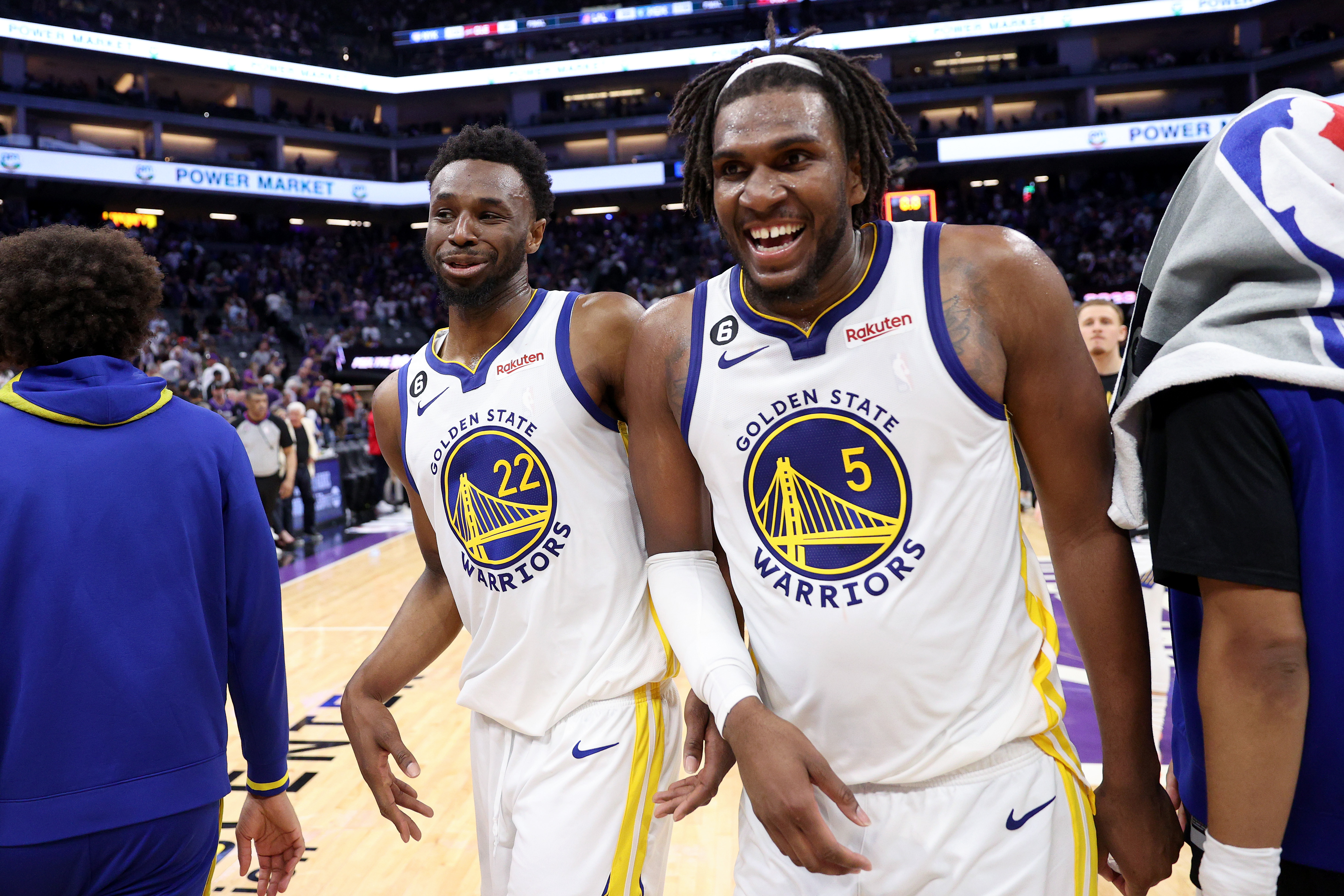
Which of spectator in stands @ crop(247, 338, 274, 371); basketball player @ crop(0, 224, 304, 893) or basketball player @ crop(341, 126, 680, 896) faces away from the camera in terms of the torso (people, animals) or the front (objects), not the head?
basketball player @ crop(0, 224, 304, 893)

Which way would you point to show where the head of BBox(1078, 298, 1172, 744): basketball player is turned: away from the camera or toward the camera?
toward the camera

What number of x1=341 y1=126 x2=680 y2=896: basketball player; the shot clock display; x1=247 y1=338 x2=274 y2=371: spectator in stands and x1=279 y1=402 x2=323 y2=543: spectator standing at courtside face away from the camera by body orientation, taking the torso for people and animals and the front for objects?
0

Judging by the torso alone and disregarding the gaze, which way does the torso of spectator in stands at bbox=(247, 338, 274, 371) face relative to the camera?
toward the camera

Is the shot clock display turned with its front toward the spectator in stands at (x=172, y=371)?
no

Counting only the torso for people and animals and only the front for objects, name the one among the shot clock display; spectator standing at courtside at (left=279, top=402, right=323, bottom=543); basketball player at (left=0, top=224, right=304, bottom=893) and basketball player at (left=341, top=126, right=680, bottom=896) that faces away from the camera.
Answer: basketball player at (left=0, top=224, right=304, bottom=893)

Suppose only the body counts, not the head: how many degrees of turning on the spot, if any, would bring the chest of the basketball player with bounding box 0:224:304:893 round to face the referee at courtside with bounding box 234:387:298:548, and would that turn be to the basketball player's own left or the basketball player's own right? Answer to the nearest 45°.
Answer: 0° — they already face them

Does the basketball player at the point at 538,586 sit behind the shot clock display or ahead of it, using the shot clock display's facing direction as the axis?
ahead

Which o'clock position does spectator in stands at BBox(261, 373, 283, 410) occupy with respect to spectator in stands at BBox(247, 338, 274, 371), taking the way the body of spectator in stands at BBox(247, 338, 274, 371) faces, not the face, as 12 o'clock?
spectator in stands at BBox(261, 373, 283, 410) is roughly at 12 o'clock from spectator in stands at BBox(247, 338, 274, 371).

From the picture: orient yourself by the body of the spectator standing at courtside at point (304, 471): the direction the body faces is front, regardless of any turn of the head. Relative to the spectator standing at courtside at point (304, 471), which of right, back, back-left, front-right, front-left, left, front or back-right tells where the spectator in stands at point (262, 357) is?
back-right

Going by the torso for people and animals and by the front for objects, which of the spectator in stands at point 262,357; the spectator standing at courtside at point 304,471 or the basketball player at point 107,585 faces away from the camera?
the basketball player

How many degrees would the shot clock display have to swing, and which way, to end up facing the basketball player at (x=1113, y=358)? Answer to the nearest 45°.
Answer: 0° — it already faces them

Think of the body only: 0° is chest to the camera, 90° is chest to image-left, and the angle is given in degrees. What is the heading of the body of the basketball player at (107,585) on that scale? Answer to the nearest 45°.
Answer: approximately 180°

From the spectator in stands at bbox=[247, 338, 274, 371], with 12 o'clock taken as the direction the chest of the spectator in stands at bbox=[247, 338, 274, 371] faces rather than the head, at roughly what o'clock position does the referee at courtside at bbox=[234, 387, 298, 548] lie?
the referee at courtside at bbox=[234, 387, 298, 548] is roughly at 12 o'clock from the spectator in stands at bbox=[247, 338, 274, 371].

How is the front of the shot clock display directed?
toward the camera

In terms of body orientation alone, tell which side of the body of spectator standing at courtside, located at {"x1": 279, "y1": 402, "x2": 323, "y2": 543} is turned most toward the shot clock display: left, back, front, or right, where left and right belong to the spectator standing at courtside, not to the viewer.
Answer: left

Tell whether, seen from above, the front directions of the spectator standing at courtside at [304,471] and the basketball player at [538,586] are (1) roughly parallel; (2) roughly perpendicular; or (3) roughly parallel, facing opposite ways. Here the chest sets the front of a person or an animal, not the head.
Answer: roughly parallel

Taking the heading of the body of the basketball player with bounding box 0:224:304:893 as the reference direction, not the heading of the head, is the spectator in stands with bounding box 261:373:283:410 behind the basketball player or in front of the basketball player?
in front

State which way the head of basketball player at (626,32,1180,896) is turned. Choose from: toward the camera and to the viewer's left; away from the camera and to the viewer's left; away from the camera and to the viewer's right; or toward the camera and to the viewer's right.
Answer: toward the camera and to the viewer's left

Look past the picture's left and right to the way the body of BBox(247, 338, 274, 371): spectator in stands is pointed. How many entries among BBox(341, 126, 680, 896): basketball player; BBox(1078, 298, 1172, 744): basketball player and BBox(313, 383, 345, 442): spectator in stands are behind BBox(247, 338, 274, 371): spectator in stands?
0
